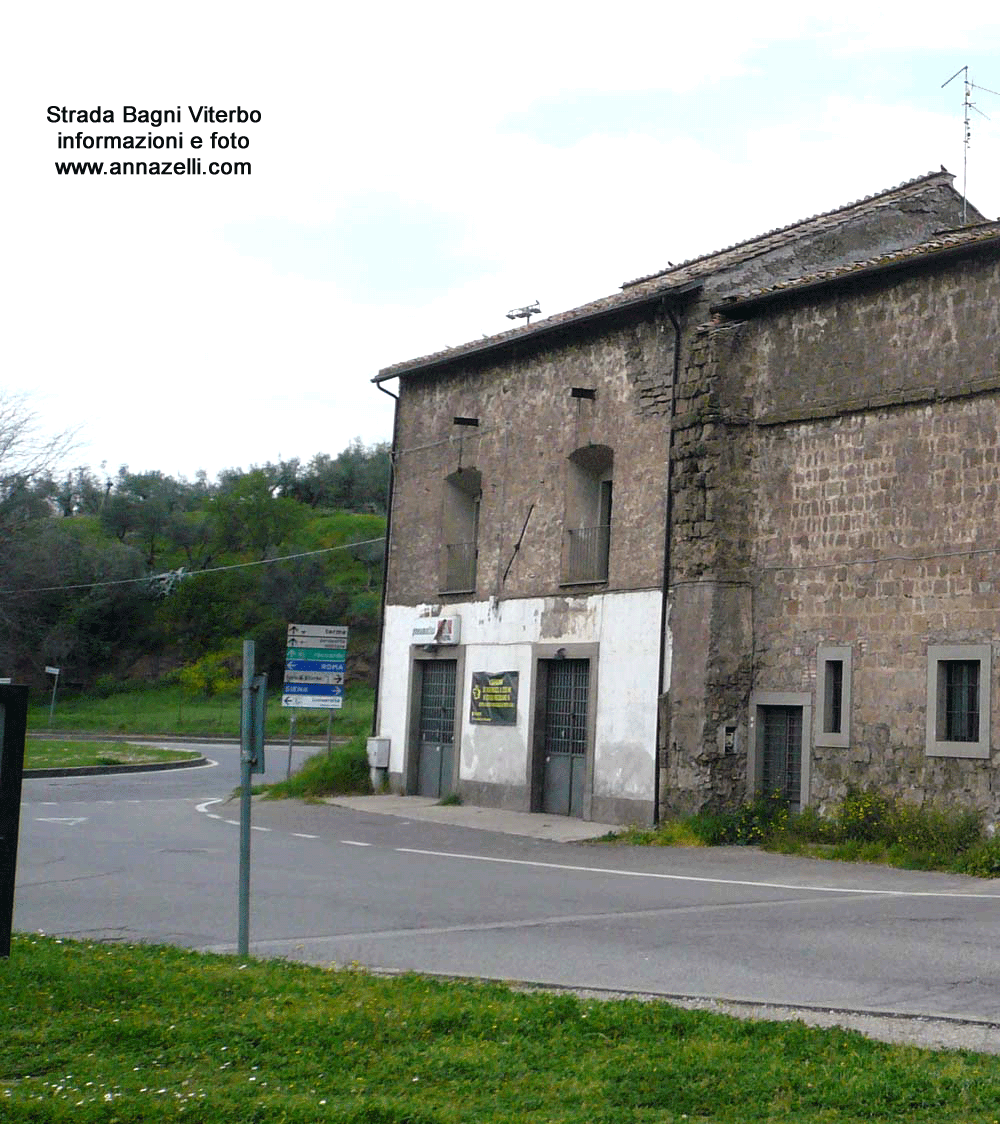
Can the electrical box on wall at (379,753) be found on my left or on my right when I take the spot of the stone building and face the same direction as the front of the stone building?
on my right

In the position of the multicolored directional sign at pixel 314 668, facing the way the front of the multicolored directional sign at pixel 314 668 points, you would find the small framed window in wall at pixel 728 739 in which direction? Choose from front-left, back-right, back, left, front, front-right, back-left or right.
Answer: front-left

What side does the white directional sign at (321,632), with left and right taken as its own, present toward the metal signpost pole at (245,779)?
front

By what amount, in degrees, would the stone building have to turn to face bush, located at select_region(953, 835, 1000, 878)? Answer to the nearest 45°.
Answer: approximately 90° to its left

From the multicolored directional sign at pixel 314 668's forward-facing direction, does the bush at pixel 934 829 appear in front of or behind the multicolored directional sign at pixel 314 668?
in front

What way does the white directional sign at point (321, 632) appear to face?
toward the camera

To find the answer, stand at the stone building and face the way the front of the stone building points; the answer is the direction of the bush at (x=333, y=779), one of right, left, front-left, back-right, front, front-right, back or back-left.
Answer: right

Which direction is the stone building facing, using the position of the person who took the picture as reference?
facing the viewer and to the left of the viewer

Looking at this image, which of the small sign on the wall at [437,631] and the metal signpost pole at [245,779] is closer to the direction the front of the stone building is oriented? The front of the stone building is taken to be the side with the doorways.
the metal signpost pole

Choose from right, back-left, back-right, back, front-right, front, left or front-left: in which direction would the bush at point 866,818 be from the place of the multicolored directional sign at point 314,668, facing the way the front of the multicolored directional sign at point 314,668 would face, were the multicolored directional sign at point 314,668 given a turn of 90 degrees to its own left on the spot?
front-right

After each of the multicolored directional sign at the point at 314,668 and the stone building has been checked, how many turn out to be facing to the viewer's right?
0

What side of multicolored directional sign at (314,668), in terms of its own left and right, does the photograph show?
front

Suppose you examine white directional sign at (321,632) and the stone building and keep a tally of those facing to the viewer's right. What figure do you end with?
0

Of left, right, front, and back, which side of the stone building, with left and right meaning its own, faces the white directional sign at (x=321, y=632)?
right

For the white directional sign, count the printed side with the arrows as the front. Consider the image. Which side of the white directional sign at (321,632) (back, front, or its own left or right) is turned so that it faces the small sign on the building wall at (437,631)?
left

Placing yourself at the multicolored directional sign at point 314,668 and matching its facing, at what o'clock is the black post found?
The black post is roughly at 12 o'clock from the multicolored directional sign.
